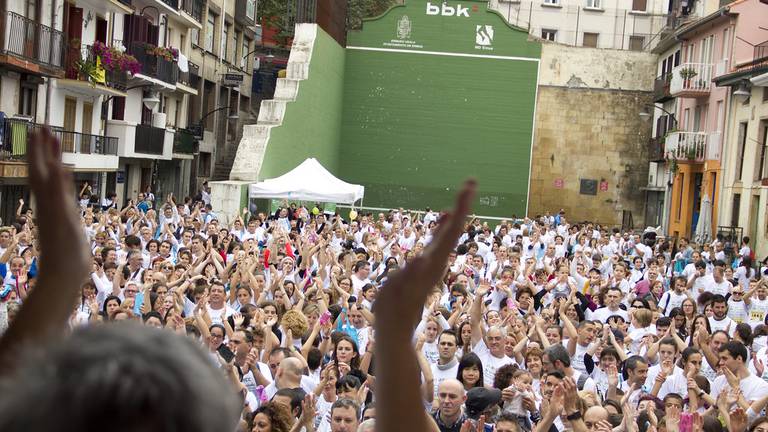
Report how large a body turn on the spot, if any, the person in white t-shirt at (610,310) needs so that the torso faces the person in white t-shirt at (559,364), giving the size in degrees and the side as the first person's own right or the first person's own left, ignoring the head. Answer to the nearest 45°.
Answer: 0° — they already face them

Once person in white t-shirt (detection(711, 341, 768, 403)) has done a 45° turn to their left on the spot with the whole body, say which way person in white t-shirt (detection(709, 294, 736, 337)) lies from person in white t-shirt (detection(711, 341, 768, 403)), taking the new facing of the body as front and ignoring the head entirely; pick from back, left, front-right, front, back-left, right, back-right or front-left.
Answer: back

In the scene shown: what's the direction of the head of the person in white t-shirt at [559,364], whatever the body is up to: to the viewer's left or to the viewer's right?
to the viewer's left

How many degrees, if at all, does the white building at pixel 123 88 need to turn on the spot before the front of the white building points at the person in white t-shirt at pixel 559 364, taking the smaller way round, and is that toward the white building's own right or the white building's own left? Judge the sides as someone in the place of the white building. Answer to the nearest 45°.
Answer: approximately 45° to the white building's own right

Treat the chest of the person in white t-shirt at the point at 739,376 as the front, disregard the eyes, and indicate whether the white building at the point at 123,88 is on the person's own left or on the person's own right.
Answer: on the person's own right

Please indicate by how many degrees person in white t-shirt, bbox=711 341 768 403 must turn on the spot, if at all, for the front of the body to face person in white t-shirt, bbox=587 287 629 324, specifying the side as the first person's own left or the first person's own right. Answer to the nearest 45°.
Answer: approximately 90° to the first person's own right

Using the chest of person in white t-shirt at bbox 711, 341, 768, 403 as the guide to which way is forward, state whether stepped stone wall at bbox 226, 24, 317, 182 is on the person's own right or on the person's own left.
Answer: on the person's own right

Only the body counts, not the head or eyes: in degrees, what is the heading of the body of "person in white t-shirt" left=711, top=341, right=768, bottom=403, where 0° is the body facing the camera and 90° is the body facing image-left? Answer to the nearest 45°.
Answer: approximately 45°

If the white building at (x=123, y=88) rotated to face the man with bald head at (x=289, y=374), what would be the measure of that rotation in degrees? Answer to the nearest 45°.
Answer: approximately 45° to its right

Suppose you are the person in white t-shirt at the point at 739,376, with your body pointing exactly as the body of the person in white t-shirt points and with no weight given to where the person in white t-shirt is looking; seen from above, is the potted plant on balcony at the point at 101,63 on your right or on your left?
on your right

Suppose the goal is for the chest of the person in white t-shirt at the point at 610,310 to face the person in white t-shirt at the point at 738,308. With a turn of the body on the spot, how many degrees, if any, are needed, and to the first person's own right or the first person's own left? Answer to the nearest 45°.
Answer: approximately 135° to the first person's own left
